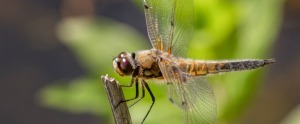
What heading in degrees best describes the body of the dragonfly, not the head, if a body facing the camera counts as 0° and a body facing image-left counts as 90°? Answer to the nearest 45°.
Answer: approximately 90°
